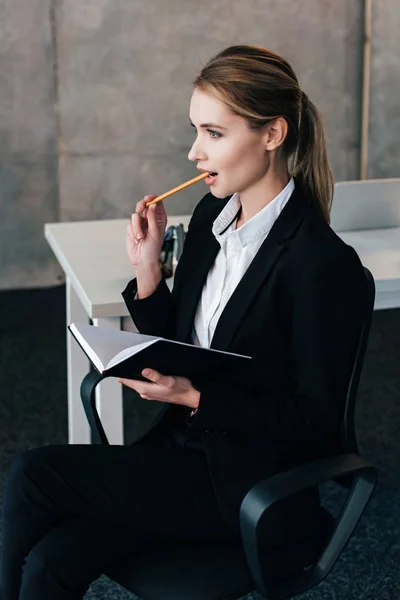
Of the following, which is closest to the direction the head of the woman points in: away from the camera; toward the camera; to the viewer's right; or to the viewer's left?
to the viewer's left

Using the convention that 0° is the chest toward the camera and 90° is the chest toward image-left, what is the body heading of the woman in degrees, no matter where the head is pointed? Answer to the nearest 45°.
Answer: approximately 45°

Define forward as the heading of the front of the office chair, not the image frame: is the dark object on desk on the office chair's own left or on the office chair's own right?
on the office chair's own right

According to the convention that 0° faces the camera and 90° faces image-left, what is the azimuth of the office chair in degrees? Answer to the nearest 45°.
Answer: approximately 45°

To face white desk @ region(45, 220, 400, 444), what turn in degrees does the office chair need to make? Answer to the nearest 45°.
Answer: approximately 135° to its right
